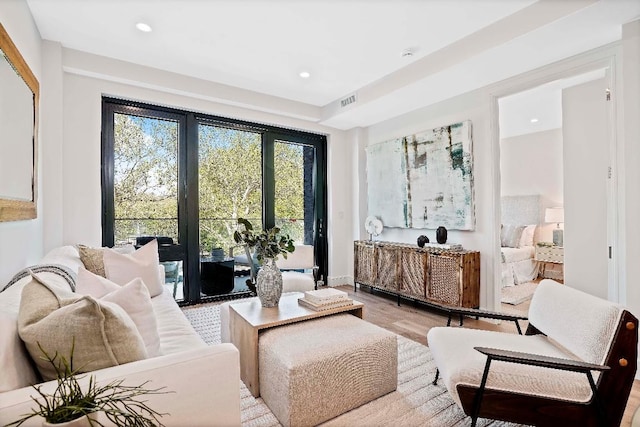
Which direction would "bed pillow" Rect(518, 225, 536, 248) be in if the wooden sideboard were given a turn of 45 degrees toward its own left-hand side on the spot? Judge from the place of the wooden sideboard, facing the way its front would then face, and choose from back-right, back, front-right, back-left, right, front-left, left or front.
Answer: back-left

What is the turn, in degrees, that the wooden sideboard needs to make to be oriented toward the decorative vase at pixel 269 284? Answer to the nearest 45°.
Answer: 0° — it already faces it

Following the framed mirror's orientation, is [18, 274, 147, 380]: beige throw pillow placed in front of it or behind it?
in front

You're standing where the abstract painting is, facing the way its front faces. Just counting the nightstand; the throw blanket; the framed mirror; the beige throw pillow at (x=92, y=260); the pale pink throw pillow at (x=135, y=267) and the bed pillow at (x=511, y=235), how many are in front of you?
4

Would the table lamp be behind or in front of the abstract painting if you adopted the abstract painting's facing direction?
behind

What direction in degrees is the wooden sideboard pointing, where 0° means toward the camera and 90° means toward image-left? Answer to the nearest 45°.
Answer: approximately 45°

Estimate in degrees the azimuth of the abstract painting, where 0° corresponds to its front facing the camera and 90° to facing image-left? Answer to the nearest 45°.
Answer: approximately 45°

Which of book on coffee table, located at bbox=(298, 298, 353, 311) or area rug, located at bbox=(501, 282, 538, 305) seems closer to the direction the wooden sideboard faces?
the book on coffee table

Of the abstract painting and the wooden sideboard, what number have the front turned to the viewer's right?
0

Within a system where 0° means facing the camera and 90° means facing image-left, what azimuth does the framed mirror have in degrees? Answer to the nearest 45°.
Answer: approximately 315°

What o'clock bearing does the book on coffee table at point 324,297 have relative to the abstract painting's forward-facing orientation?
The book on coffee table is roughly at 11 o'clock from the abstract painting.

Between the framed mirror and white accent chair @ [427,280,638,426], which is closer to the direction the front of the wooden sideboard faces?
the framed mirror
